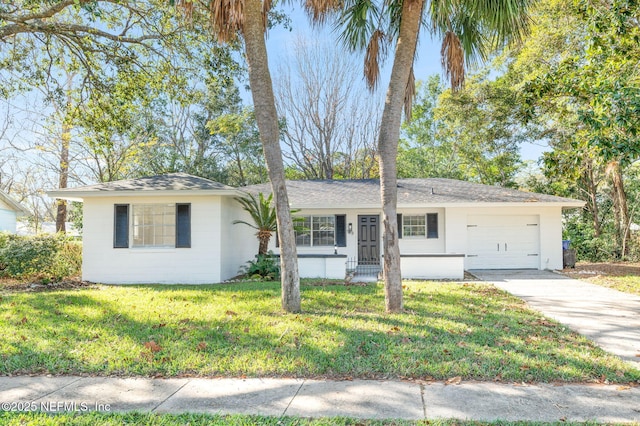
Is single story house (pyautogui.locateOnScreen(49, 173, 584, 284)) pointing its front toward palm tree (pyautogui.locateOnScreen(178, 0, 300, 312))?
yes

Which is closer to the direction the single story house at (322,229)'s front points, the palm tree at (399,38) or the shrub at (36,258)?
the palm tree

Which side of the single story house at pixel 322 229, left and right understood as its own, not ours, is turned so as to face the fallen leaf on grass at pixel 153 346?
front

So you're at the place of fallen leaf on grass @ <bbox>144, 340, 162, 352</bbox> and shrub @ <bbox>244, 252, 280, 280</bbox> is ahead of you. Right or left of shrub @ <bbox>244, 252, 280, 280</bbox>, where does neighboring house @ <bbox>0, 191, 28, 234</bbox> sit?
left

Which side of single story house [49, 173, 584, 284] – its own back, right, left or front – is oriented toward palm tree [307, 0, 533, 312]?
front

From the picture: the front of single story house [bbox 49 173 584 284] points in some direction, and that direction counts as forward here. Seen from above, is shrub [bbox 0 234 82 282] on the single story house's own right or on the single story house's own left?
on the single story house's own right

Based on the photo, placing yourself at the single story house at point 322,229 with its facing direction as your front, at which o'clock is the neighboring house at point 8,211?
The neighboring house is roughly at 4 o'clock from the single story house.

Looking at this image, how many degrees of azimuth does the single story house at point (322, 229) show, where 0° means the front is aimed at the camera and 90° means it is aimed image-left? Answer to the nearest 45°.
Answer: approximately 0°

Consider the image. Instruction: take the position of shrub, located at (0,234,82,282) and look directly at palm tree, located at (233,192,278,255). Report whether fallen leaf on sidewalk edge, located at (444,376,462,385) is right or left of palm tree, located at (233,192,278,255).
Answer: right

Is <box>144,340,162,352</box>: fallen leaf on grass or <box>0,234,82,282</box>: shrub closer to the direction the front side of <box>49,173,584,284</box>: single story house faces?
the fallen leaf on grass
